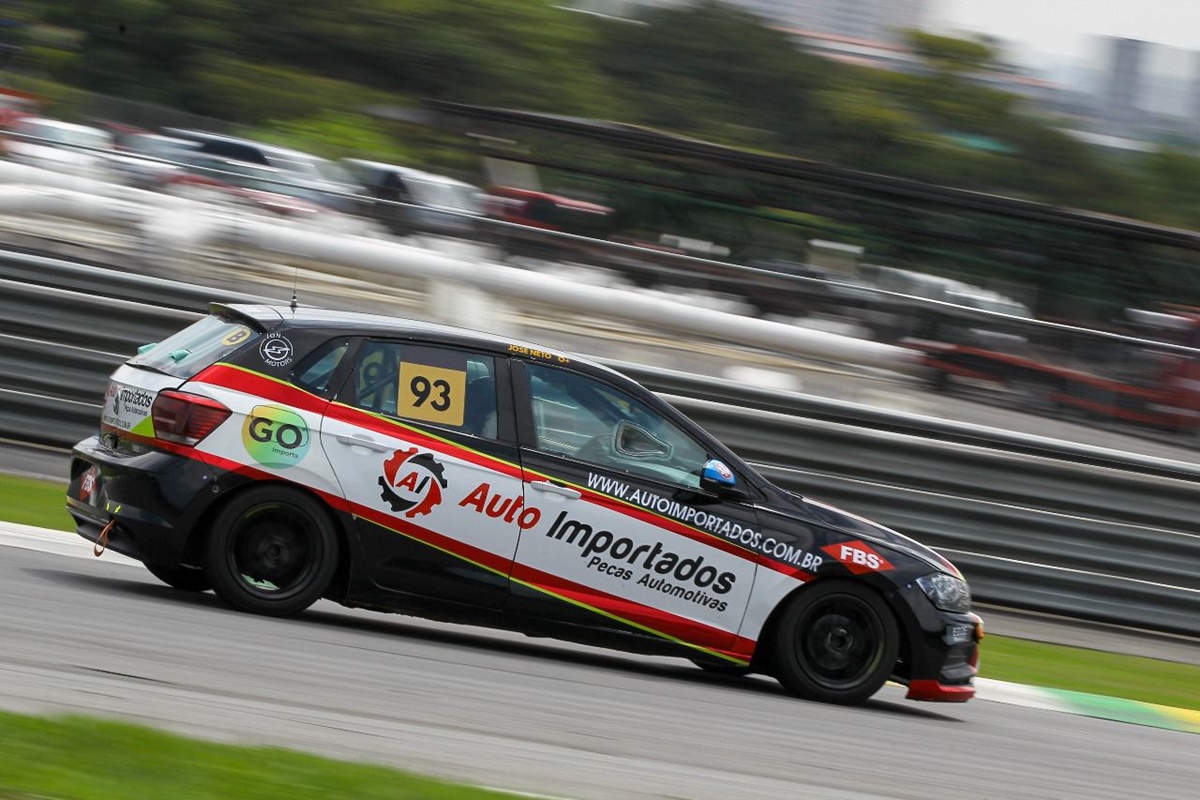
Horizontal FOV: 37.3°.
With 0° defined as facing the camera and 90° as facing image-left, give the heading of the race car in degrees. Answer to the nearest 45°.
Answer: approximately 270°
